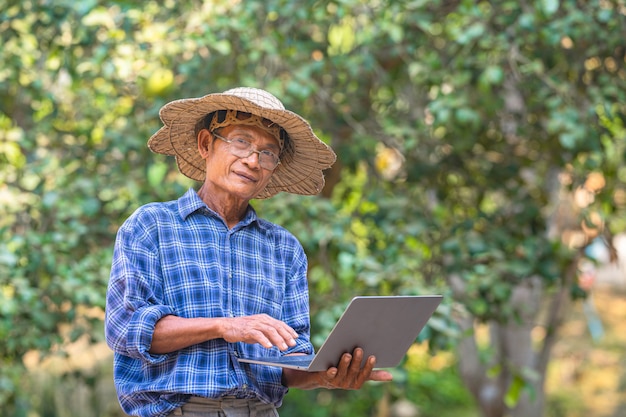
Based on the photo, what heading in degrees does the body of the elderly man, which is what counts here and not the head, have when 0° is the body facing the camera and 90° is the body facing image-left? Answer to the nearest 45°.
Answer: approximately 315°
